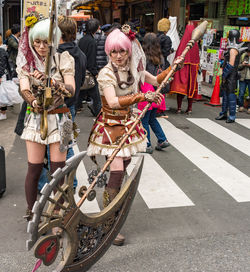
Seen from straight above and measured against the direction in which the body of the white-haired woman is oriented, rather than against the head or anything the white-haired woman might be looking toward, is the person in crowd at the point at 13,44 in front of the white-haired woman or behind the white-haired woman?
behind

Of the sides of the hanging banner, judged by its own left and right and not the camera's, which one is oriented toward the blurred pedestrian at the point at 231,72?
left

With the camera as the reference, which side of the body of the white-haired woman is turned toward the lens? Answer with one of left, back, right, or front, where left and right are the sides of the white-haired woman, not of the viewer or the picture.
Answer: front

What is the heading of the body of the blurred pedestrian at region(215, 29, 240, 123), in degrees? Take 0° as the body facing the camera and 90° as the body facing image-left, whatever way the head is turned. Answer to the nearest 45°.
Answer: approximately 90°

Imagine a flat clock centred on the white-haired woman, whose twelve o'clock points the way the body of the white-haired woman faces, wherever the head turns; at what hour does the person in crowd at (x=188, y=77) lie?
The person in crowd is roughly at 7 o'clock from the white-haired woman.

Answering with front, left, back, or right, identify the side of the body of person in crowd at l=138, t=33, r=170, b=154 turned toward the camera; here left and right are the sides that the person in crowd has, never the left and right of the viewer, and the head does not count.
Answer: back

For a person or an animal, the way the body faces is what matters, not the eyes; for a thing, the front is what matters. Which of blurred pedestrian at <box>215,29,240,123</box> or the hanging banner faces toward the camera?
the hanging banner

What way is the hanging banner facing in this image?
toward the camera

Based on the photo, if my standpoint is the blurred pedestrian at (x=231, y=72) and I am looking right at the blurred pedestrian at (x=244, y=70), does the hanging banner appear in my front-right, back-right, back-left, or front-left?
back-left

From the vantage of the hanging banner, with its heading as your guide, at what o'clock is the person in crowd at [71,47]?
The person in crowd is roughly at 12 o'clock from the hanging banner.

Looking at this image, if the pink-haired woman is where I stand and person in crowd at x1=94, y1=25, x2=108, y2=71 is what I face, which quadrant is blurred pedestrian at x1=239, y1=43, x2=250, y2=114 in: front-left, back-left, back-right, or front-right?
front-right

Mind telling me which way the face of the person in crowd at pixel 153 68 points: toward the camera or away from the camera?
away from the camera
